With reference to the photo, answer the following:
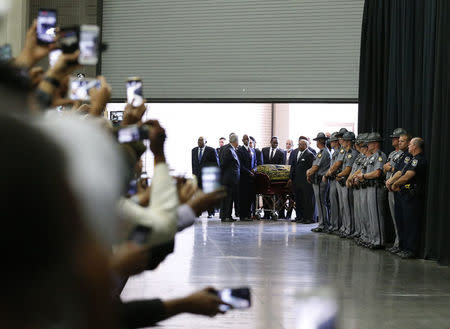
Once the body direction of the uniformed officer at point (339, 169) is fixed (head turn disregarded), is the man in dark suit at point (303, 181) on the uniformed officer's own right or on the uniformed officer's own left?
on the uniformed officer's own right

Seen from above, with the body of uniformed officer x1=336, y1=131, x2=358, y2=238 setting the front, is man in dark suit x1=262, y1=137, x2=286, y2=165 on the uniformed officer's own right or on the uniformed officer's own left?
on the uniformed officer's own right

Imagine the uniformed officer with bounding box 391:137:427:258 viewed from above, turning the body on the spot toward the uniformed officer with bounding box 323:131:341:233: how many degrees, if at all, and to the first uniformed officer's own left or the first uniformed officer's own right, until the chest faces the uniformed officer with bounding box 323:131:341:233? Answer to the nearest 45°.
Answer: approximately 45° to the first uniformed officer's own right

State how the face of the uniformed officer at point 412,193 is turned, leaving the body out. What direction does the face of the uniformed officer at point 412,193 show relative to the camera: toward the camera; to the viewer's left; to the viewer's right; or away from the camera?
to the viewer's left

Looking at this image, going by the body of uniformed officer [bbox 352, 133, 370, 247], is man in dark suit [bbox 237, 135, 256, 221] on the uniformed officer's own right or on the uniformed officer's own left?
on the uniformed officer's own right

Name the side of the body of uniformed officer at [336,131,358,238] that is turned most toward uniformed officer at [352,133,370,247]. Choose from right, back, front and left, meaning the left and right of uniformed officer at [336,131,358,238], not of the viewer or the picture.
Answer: left

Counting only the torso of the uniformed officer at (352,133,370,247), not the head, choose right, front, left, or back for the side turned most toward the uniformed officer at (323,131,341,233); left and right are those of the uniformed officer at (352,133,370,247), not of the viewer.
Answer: right

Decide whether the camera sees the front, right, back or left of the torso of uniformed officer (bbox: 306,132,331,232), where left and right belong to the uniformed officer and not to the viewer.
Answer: left

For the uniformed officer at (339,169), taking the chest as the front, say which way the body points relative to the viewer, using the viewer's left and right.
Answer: facing to the left of the viewer

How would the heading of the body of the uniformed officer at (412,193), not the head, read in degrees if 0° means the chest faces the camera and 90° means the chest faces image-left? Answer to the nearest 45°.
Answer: approximately 90°

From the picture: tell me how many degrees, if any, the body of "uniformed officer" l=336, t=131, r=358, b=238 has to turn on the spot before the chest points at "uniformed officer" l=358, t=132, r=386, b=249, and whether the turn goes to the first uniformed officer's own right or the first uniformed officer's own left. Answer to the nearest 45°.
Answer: approximately 90° to the first uniformed officer's own left

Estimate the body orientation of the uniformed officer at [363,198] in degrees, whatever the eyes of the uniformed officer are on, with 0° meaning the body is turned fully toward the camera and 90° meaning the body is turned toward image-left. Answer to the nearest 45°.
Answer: approximately 90°

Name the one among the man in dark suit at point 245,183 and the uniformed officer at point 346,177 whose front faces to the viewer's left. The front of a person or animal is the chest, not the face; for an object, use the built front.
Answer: the uniformed officer
